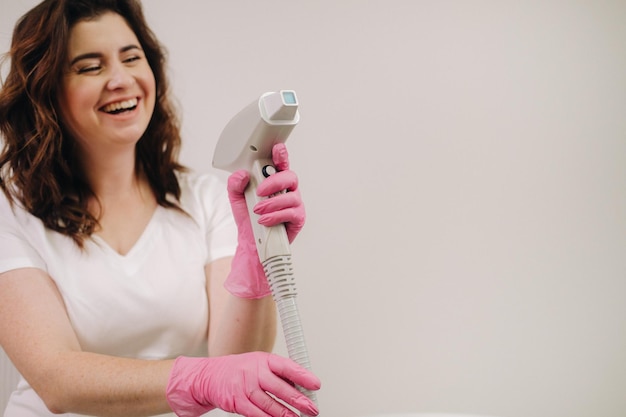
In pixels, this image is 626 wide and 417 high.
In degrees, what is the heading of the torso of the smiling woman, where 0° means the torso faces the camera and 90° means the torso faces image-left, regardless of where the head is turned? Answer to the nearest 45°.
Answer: approximately 315°
